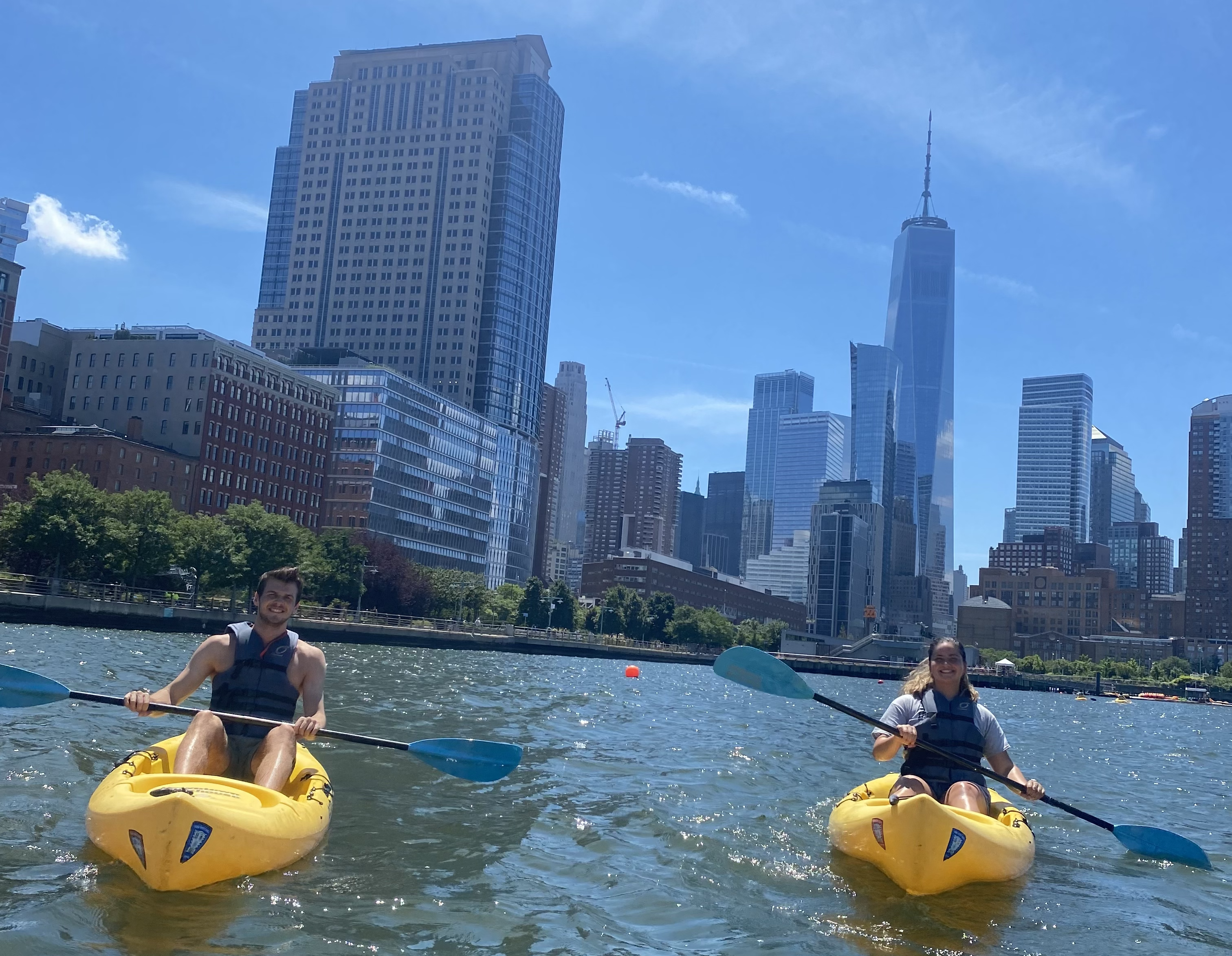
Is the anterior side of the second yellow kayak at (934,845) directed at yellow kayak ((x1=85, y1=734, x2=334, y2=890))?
no

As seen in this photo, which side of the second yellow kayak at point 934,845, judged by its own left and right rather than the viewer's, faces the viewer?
front

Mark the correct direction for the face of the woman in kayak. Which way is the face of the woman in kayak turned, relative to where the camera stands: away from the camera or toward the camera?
toward the camera

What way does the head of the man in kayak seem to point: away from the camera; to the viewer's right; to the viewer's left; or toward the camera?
toward the camera

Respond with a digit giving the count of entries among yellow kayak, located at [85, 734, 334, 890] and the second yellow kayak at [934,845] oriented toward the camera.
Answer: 2

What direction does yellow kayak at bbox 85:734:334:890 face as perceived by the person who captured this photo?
facing the viewer

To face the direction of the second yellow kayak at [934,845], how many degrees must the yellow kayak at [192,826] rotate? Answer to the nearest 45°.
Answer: approximately 90° to its left

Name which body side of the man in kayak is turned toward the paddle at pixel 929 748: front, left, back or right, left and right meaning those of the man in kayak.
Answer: left

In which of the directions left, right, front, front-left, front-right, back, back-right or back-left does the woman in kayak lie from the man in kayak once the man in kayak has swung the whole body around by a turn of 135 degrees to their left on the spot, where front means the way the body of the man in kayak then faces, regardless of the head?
front-right
